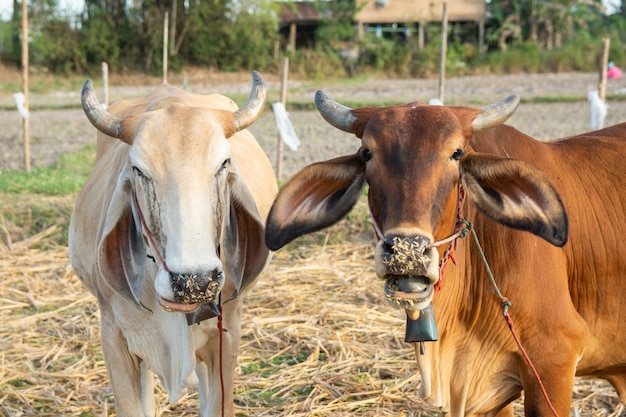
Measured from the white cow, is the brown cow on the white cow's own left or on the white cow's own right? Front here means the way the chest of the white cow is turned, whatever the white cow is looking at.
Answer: on the white cow's own left

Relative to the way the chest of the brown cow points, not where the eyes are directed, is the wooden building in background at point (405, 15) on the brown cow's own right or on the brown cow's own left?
on the brown cow's own right

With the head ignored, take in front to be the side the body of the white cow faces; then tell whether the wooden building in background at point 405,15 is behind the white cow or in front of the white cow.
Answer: behind

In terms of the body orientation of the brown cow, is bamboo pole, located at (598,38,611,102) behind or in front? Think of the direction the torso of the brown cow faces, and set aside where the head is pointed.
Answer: behind

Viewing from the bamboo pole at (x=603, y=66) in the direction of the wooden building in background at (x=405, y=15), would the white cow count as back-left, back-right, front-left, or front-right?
back-left

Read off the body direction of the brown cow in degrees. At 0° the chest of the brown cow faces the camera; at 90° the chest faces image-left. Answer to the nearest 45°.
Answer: approximately 45°
